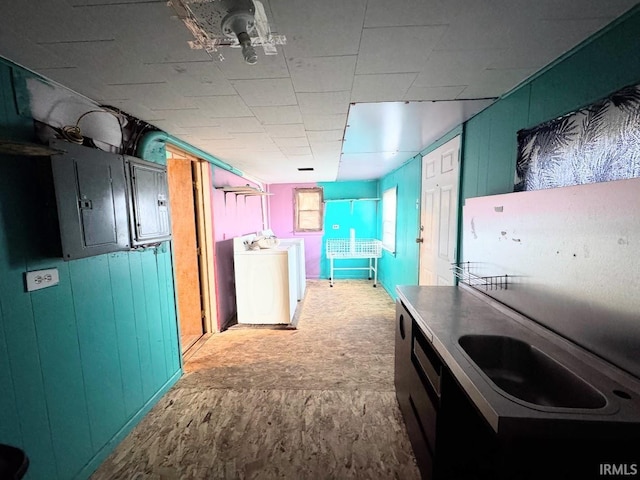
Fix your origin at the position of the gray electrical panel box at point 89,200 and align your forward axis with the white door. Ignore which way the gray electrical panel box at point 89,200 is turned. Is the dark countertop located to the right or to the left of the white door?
right

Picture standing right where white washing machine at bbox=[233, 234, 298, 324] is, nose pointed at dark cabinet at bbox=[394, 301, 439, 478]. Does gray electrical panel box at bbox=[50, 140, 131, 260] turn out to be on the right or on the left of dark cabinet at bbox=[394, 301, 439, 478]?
right

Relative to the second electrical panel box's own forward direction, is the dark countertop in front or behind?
in front

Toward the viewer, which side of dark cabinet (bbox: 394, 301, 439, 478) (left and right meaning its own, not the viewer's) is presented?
left
